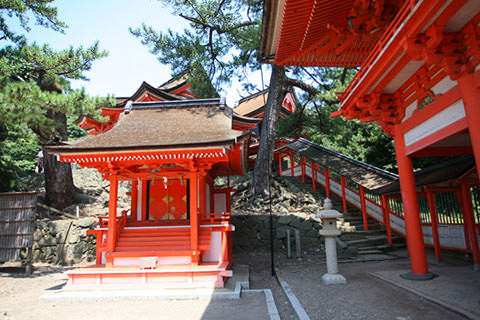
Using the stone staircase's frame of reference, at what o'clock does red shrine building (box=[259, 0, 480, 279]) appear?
The red shrine building is roughly at 1 o'clock from the stone staircase.

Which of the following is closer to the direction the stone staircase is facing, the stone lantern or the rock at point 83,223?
the stone lantern

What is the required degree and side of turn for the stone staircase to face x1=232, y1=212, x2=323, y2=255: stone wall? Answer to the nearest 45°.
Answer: approximately 135° to its right

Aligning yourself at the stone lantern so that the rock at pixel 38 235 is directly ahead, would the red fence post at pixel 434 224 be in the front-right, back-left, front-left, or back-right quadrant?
back-right

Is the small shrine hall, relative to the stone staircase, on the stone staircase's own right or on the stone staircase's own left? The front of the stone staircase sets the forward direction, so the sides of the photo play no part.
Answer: on the stone staircase's own right

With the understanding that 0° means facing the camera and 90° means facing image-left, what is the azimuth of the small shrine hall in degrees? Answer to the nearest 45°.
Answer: approximately 0°

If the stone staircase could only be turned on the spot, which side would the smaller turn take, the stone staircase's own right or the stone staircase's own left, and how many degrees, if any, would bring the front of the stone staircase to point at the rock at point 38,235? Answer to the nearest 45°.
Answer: approximately 135° to the stone staircase's own right

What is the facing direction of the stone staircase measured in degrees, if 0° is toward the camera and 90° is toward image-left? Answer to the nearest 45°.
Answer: approximately 315°

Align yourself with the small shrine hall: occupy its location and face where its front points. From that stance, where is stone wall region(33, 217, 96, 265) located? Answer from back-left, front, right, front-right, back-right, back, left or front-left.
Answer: back-right

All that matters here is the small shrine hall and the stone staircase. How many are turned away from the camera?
0
